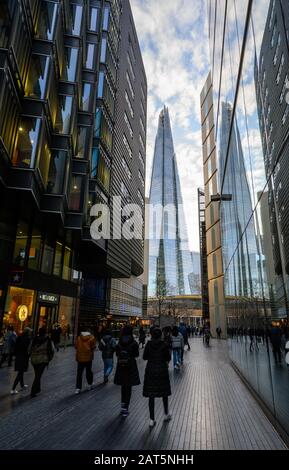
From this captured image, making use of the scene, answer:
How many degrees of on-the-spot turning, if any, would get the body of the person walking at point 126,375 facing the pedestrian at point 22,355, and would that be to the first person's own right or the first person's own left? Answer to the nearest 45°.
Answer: approximately 45° to the first person's own left

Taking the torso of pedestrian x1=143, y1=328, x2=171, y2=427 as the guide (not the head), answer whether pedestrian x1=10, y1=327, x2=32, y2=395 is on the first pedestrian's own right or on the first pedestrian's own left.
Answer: on the first pedestrian's own left

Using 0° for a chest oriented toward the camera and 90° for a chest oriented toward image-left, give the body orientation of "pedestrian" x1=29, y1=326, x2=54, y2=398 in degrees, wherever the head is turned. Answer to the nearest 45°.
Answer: approximately 180°

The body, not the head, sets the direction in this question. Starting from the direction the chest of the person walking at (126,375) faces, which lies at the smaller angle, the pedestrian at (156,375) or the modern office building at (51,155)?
the modern office building

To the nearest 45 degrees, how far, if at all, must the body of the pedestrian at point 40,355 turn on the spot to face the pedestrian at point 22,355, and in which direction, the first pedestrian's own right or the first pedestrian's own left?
approximately 45° to the first pedestrian's own left

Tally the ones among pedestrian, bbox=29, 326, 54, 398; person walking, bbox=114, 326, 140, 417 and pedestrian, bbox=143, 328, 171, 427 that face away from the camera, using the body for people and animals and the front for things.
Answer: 3

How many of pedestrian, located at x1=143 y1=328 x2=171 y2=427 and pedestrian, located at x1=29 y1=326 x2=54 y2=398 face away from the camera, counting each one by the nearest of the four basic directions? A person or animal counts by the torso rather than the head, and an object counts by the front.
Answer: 2

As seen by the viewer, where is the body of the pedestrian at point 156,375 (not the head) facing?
away from the camera

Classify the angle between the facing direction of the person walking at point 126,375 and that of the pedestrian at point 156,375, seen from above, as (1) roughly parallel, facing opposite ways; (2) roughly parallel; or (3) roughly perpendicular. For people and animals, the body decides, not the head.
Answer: roughly parallel

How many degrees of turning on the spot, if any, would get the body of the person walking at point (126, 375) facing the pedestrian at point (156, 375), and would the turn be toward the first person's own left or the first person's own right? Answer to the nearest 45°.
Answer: approximately 135° to the first person's own right

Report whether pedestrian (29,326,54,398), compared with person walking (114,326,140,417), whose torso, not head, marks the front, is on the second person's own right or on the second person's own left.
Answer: on the second person's own left

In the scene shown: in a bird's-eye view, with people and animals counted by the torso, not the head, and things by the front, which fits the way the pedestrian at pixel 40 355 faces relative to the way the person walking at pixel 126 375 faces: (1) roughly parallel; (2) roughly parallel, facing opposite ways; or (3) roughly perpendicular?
roughly parallel

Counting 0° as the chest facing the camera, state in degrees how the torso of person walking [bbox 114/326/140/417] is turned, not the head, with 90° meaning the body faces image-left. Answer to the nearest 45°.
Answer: approximately 180°

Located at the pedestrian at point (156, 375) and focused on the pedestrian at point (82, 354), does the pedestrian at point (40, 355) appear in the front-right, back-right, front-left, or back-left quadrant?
front-left
